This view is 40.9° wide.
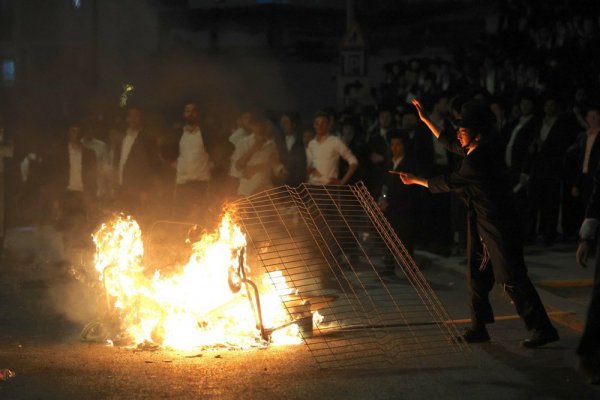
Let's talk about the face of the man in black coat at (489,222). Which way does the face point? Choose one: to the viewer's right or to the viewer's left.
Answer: to the viewer's left

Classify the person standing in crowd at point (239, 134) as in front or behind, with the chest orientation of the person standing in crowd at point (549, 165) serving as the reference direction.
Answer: in front

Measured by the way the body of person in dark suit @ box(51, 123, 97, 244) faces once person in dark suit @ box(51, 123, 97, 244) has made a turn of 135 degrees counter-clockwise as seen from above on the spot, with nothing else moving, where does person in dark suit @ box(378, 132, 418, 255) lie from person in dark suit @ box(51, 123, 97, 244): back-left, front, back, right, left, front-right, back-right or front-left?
right

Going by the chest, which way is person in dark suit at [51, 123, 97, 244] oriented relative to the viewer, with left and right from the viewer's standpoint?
facing the viewer

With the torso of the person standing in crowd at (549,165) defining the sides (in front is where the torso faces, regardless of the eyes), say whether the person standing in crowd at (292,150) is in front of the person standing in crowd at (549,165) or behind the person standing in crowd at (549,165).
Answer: in front

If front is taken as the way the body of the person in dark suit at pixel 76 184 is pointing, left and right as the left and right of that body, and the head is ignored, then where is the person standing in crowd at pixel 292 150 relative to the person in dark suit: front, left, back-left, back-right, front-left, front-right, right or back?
front-left

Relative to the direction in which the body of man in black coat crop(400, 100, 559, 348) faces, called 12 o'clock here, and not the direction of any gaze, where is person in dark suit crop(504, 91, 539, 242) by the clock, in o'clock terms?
The person in dark suit is roughly at 3 o'clock from the man in black coat.

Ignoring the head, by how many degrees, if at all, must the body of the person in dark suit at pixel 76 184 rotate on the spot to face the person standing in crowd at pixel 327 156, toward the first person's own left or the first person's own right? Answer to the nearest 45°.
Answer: approximately 45° to the first person's own left

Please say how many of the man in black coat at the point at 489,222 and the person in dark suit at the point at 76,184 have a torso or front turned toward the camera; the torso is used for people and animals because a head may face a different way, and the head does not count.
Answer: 1

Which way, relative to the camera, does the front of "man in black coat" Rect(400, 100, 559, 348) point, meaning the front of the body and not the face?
to the viewer's left

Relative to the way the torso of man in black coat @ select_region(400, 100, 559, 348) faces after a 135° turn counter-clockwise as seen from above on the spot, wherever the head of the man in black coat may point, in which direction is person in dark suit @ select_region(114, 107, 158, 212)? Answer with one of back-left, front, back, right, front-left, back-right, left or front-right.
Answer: back

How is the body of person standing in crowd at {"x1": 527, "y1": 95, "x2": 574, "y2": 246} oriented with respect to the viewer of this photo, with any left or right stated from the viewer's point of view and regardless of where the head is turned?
facing the viewer and to the left of the viewer
